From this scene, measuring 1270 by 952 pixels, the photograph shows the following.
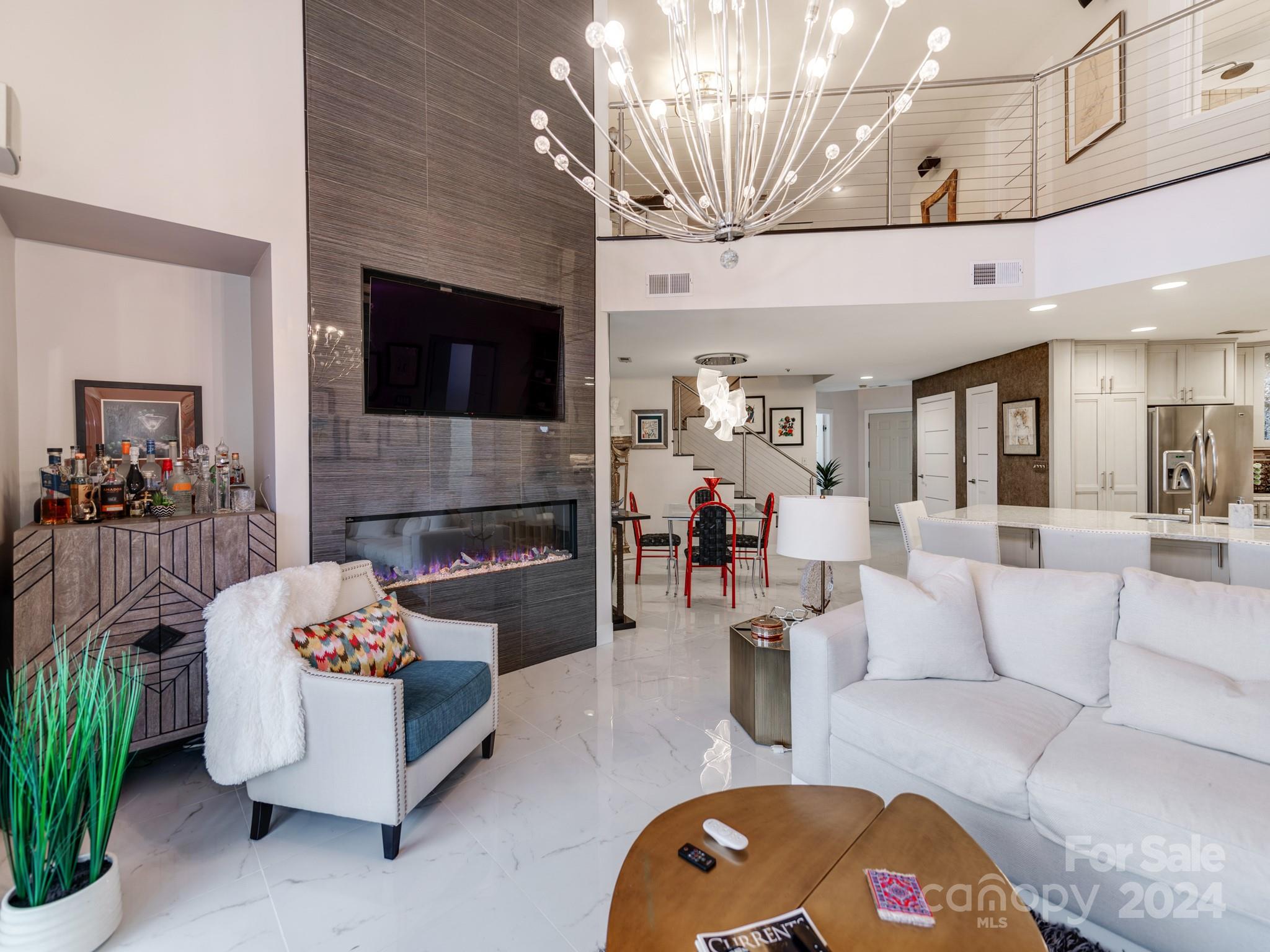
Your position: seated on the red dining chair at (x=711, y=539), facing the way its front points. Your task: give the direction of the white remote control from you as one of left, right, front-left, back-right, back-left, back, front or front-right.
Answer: back

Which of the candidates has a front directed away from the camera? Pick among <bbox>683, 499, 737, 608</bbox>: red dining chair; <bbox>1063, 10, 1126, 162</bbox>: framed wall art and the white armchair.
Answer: the red dining chair

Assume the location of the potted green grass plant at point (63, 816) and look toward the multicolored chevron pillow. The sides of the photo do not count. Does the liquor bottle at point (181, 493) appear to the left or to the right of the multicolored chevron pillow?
left

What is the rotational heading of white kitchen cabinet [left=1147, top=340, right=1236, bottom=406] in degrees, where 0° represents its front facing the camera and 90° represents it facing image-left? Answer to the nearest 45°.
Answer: approximately 0°

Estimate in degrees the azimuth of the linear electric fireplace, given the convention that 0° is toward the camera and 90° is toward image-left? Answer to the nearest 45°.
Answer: approximately 315°

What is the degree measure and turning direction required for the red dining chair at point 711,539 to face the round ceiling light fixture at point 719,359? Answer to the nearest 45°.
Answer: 0° — it already faces it

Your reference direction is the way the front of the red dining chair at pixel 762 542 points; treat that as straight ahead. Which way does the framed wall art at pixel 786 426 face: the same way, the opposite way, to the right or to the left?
to the left

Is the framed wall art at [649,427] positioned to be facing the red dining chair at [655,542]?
yes

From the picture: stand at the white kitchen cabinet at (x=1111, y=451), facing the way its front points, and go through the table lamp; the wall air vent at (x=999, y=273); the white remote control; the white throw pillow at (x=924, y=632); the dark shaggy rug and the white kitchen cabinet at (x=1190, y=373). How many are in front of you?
5

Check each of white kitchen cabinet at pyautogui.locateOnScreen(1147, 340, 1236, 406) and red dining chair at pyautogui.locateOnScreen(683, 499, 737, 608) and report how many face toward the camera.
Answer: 1

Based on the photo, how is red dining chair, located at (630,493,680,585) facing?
to the viewer's right
